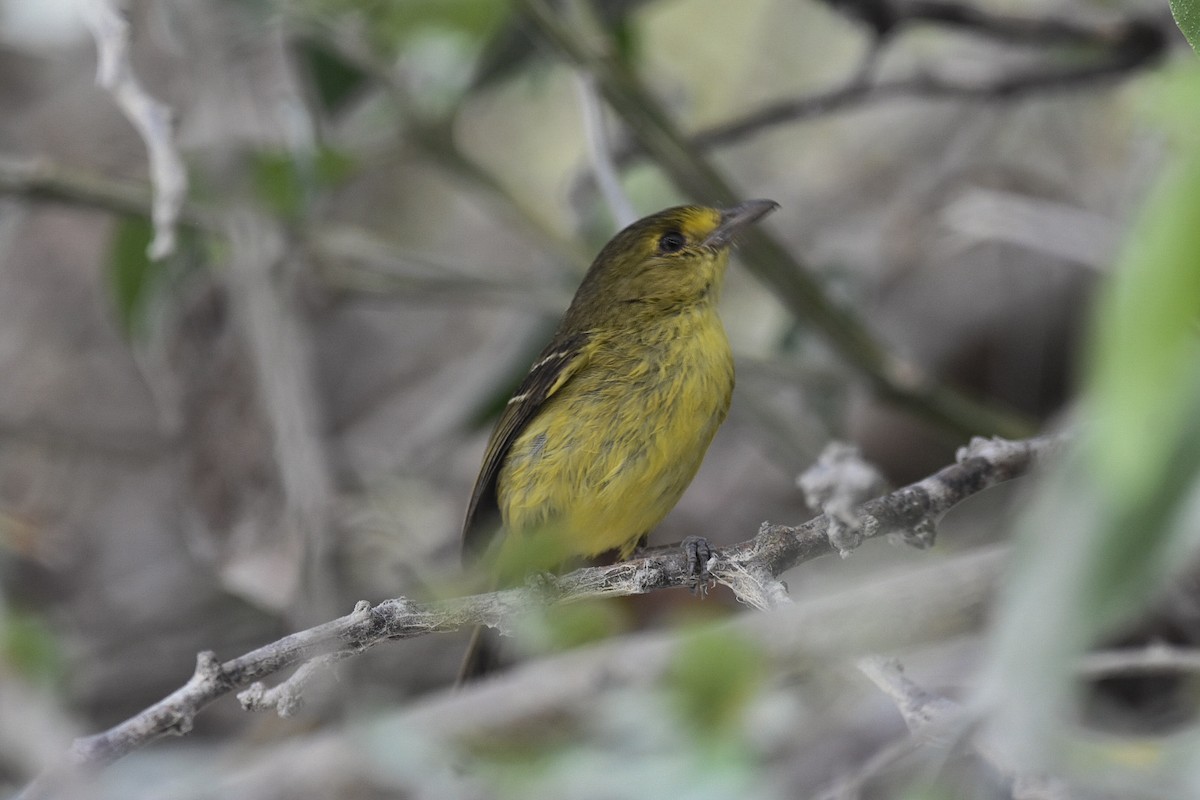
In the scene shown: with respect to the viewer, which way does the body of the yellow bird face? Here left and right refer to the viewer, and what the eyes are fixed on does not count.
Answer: facing to the right of the viewer
